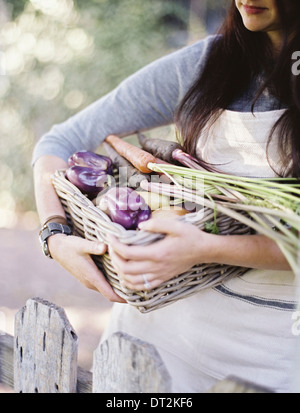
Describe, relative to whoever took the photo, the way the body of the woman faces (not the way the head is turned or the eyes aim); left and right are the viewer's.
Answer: facing the viewer and to the left of the viewer
